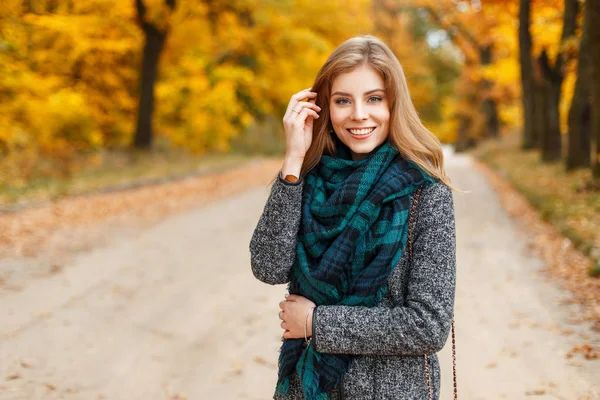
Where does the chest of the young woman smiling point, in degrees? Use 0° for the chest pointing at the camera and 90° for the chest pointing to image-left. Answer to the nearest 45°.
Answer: approximately 45°

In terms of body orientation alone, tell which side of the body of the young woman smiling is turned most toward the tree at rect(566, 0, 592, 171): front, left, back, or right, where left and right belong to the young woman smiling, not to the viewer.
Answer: back

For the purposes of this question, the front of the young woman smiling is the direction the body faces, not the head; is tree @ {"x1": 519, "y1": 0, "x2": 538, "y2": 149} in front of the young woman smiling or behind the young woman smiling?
behind

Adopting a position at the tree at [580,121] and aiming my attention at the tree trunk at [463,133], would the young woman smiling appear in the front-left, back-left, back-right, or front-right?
back-left

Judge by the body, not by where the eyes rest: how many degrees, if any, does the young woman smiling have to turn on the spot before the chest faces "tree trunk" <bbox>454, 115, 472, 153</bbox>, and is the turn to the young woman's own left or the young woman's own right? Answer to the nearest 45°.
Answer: approximately 135° to the young woman's own right
